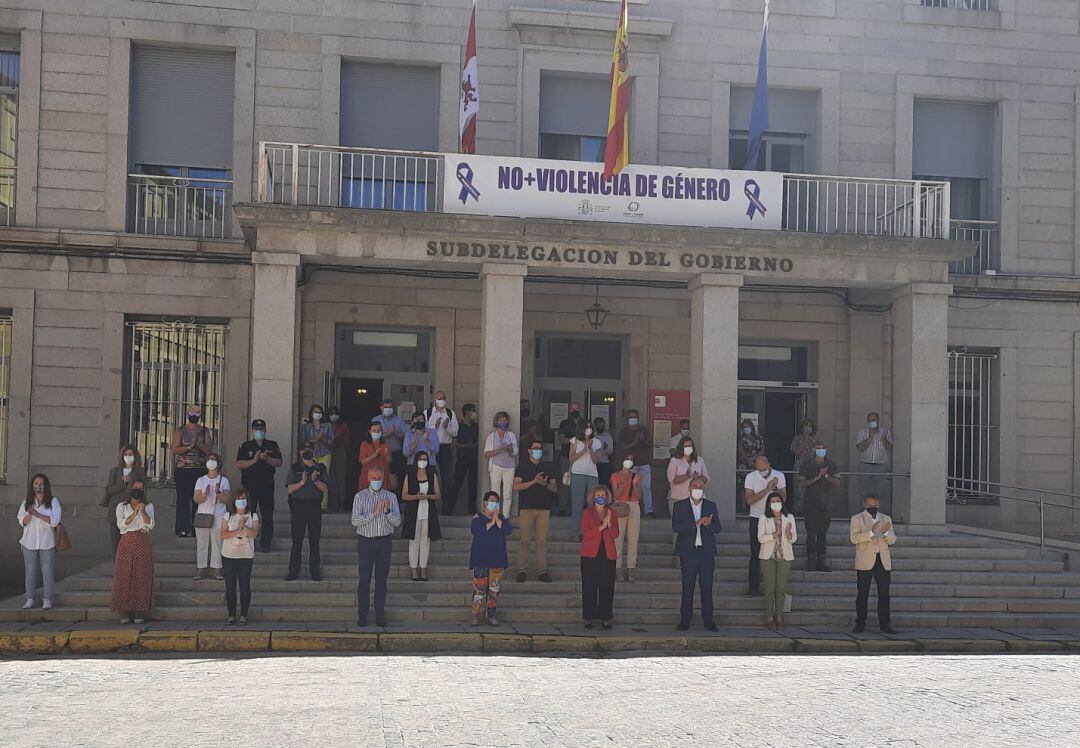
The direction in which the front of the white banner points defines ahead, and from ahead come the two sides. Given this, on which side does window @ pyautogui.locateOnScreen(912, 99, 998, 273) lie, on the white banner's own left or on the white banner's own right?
on the white banner's own left

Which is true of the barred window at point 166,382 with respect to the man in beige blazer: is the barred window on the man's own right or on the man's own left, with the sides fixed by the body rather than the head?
on the man's own right

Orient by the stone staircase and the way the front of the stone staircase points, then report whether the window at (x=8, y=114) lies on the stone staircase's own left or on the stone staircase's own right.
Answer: on the stone staircase's own right

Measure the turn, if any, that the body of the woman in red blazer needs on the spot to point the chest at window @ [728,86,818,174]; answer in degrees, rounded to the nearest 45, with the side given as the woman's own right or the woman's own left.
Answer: approximately 135° to the woman's own left

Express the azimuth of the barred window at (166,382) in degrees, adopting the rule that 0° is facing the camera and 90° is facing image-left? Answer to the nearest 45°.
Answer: approximately 0°

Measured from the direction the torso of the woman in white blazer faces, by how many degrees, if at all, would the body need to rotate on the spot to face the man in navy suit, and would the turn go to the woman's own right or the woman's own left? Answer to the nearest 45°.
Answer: approximately 90° to the woman's own right

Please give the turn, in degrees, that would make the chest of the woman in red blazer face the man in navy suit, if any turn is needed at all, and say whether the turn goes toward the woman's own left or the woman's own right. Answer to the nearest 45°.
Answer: approximately 90° to the woman's own left

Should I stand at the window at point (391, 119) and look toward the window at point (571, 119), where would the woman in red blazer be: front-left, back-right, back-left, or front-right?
front-right

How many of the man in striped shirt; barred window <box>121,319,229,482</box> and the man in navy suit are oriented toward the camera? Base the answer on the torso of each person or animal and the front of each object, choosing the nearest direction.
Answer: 3

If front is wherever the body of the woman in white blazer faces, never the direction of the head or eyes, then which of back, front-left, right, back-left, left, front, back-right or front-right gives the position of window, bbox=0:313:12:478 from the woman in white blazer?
right

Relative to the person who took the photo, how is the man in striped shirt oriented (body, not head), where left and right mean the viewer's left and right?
facing the viewer

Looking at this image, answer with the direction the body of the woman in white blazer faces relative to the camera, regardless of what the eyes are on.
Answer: toward the camera

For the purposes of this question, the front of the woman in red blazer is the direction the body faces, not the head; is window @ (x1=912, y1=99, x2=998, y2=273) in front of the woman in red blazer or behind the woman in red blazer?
behind

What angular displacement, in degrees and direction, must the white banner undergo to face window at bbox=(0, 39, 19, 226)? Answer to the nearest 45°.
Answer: approximately 90° to its right

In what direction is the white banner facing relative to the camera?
toward the camera

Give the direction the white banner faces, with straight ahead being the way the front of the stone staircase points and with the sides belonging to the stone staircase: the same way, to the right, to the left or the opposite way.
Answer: the same way

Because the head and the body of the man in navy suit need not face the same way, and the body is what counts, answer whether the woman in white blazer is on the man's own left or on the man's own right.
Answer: on the man's own left

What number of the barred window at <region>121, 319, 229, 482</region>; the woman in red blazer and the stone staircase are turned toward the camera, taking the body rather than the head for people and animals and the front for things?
3

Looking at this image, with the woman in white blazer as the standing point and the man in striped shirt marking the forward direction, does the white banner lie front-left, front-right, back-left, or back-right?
front-right
